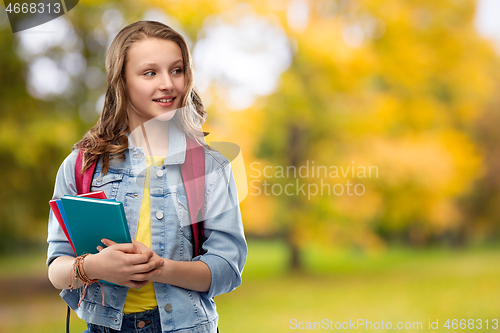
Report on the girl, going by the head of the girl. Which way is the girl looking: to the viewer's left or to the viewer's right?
to the viewer's right

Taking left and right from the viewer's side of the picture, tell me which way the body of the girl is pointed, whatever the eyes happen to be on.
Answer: facing the viewer
